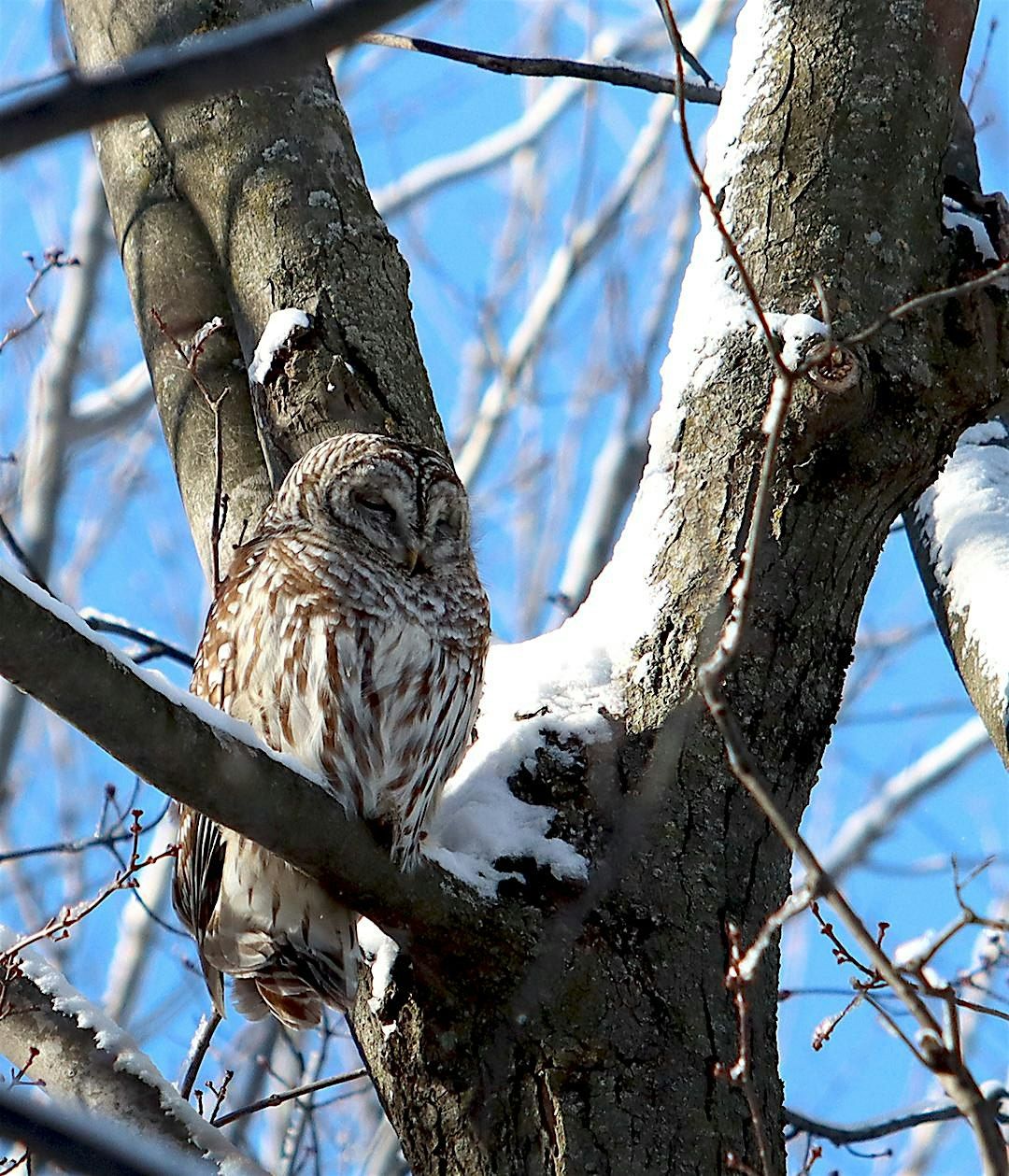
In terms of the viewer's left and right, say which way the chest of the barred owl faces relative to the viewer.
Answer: facing the viewer and to the right of the viewer
